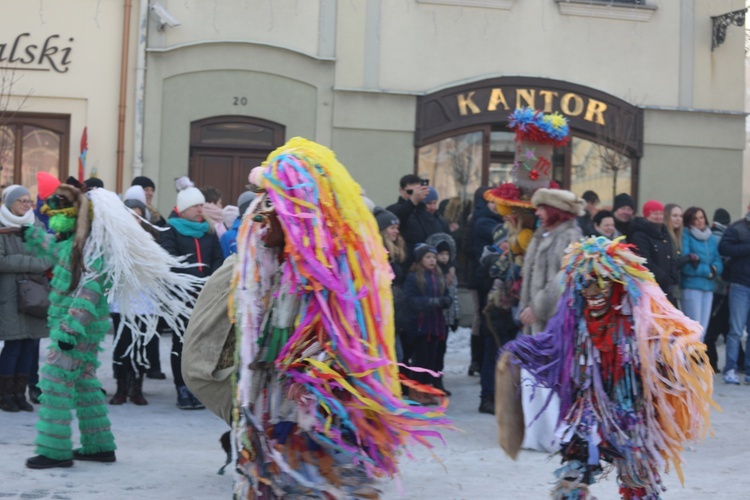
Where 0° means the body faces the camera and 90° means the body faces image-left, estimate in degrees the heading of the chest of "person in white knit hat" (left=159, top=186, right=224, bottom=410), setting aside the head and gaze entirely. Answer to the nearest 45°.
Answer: approximately 315°

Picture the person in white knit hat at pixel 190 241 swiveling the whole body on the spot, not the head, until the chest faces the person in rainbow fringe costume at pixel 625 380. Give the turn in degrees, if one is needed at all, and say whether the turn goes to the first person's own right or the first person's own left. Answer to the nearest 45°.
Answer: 0° — they already face them

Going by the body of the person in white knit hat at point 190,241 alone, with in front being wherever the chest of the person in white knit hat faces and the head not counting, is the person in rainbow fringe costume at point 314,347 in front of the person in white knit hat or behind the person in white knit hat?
in front

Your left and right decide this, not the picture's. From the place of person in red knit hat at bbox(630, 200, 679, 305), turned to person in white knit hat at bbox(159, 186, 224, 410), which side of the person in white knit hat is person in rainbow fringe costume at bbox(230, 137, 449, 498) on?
left

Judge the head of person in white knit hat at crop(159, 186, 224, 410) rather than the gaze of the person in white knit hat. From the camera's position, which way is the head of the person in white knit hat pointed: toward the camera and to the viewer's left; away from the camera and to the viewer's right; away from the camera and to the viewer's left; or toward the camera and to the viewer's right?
toward the camera and to the viewer's right

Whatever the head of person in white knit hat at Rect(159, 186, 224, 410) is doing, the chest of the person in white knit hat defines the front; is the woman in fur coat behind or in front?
in front

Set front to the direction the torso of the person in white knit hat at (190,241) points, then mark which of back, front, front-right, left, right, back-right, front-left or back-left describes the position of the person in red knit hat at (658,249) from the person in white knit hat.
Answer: front-left

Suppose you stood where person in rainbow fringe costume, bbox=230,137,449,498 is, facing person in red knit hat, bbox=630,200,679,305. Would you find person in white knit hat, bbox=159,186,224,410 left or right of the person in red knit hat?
left
